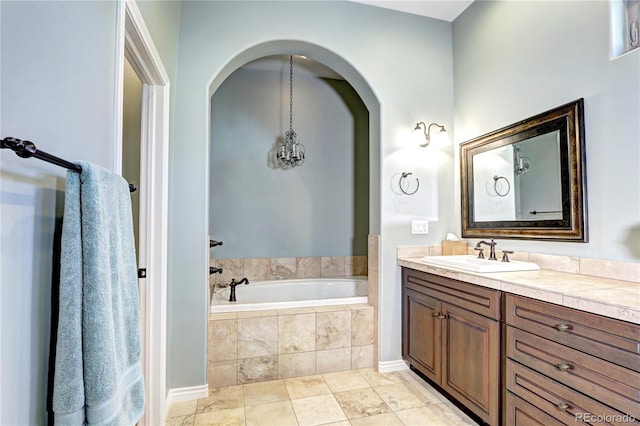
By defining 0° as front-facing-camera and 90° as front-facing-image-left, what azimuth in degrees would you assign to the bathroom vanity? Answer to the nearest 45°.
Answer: approximately 45°

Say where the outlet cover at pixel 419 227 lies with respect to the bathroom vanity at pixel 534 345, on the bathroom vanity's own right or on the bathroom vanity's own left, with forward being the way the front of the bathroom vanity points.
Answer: on the bathroom vanity's own right

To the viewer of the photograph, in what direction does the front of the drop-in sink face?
facing the viewer and to the left of the viewer

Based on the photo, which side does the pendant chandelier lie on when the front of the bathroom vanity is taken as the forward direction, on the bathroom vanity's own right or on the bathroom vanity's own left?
on the bathroom vanity's own right
